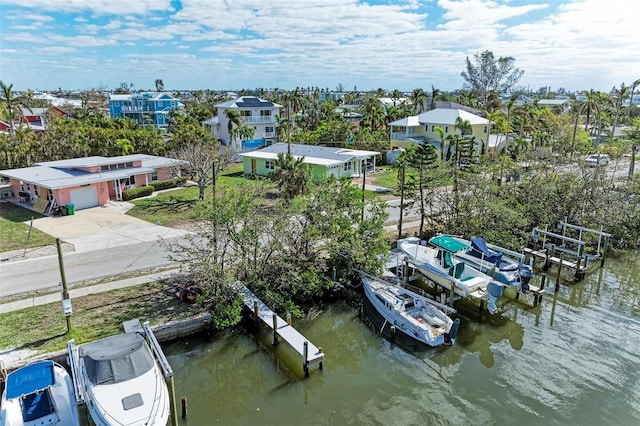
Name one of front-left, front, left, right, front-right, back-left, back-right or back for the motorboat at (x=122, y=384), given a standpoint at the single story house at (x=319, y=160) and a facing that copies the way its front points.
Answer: front-right

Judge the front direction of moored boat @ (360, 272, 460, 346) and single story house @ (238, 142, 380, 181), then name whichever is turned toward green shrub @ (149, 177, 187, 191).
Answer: the moored boat

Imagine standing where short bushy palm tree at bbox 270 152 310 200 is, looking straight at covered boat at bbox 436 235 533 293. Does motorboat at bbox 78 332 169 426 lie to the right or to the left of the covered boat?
right

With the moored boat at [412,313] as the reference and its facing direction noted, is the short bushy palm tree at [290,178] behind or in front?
in front

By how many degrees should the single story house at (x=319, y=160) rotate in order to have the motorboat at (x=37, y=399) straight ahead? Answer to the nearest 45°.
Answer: approximately 45° to its right

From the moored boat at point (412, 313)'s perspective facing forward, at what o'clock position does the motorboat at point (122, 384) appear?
The motorboat is roughly at 9 o'clock from the moored boat.

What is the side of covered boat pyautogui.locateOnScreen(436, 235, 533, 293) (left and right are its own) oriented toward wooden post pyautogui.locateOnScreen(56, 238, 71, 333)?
left

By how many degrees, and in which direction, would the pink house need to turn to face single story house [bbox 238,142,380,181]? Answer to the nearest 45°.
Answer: approximately 45° to its left

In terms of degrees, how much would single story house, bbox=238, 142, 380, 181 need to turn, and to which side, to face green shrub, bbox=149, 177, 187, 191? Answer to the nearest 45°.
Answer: approximately 135° to its right

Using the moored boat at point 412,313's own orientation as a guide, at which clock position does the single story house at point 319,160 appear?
The single story house is roughly at 1 o'clock from the moored boat.

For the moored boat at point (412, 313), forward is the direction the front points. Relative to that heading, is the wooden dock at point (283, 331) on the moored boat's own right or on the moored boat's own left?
on the moored boat's own left

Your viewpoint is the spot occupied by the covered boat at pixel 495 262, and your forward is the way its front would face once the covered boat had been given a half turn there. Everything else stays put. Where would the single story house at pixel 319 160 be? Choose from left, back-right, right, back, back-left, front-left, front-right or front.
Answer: back
